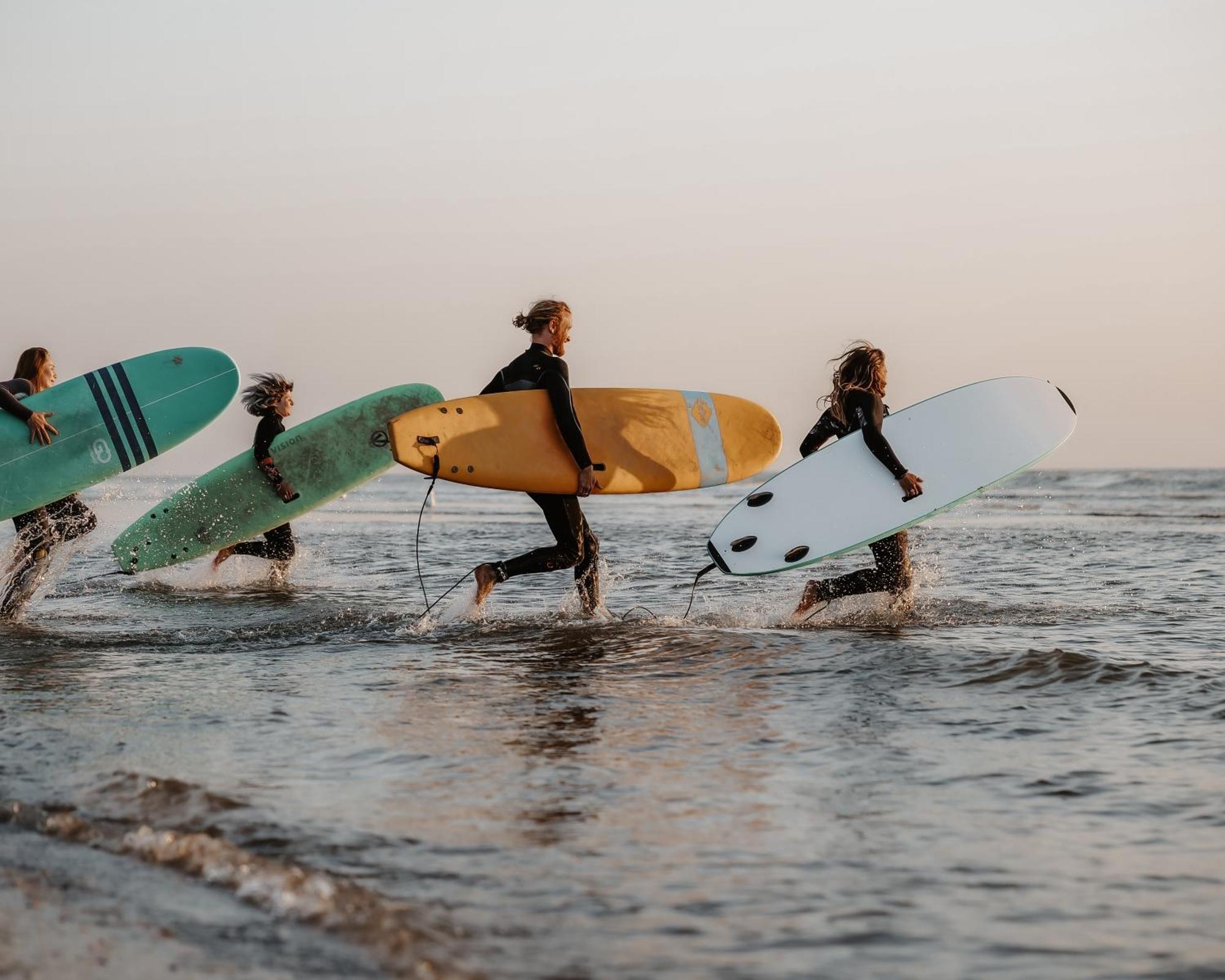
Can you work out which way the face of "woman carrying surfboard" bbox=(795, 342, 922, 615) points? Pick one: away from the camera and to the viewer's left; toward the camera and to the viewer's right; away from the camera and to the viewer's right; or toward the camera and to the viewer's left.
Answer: away from the camera and to the viewer's right

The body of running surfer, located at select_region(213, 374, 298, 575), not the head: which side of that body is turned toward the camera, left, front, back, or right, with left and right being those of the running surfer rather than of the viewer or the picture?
right

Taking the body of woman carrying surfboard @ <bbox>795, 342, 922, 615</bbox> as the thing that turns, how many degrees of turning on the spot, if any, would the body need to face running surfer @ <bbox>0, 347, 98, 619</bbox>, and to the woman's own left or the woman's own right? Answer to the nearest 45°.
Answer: approximately 180°

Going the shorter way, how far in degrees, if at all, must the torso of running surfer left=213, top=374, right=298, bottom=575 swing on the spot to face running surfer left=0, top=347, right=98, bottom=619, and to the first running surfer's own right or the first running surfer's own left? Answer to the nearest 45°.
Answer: approximately 135° to the first running surfer's own right

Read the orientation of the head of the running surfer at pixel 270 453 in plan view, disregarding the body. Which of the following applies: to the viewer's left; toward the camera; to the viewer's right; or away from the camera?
to the viewer's right

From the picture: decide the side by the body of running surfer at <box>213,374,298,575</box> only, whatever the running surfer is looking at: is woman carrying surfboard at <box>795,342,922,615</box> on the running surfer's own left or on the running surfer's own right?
on the running surfer's own right

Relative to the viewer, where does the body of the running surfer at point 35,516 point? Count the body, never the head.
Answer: to the viewer's right

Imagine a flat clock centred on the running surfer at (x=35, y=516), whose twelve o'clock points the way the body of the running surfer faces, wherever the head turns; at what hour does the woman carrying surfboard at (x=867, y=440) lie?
The woman carrying surfboard is roughly at 1 o'clock from the running surfer.

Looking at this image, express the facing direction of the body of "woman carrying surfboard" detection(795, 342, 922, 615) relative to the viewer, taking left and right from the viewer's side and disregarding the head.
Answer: facing to the right of the viewer

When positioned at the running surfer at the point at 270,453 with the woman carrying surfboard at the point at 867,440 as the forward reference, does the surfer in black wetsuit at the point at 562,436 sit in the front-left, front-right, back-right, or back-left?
front-right

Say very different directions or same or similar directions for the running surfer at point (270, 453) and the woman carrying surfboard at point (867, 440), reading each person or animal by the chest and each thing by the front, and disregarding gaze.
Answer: same or similar directions

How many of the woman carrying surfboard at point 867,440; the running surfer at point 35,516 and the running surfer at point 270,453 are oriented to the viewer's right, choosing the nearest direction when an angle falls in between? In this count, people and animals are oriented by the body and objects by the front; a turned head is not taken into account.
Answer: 3

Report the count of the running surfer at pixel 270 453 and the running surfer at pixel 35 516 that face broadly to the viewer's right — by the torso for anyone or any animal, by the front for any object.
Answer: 2
